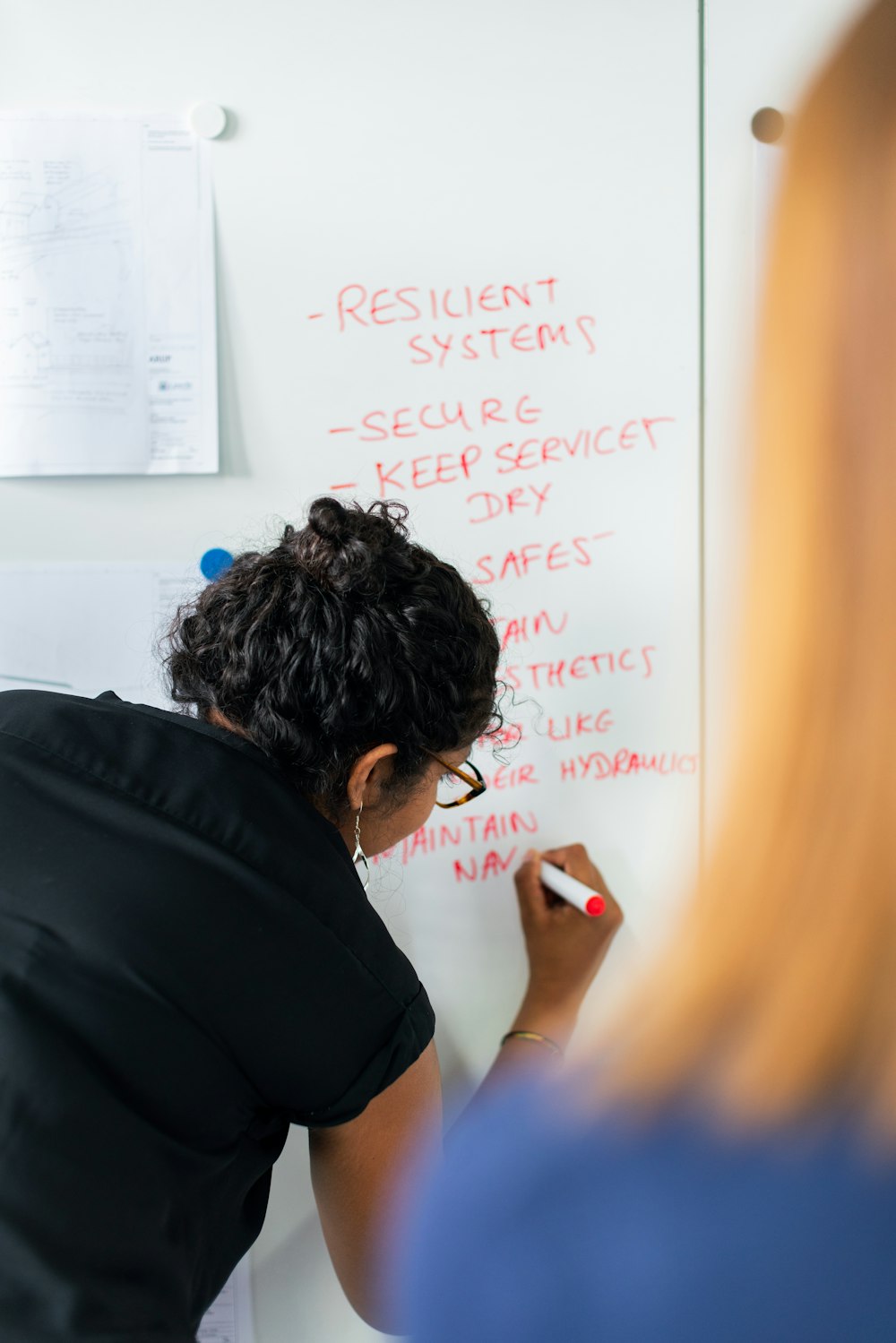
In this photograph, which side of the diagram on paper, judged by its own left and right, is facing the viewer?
front

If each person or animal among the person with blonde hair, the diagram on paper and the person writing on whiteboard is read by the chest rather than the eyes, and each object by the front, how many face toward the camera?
1

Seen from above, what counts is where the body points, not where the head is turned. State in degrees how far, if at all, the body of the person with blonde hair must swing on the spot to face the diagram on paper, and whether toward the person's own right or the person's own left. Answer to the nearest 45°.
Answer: approximately 45° to the person's own left

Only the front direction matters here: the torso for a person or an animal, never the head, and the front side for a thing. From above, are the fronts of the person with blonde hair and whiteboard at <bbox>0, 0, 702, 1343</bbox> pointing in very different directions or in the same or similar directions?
very different directions

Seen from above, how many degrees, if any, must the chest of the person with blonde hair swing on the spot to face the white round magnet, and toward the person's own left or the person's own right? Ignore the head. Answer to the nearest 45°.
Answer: approximately 45° to the person's own left

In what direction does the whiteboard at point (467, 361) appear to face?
toward the camera

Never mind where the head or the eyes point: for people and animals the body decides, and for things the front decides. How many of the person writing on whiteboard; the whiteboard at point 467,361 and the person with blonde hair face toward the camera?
1

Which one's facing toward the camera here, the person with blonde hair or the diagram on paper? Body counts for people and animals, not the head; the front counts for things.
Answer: the diagram on paper

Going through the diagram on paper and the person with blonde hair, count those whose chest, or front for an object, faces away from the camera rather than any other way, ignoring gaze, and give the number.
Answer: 1

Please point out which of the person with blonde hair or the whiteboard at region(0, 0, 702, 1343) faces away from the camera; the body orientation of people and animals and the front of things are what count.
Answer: the person with blonde hair

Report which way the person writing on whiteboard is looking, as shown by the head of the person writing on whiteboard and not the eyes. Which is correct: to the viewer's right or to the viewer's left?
to the viewer's right

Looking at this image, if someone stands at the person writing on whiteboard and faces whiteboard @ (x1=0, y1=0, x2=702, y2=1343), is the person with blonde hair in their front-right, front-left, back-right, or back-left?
back-right

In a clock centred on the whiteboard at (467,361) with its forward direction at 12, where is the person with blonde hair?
The person with blonde hair is roughly at 12 o'clock from the whiteboard.

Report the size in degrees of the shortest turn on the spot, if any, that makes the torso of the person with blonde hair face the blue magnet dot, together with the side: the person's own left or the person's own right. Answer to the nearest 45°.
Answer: approximately 45° to the person's own left

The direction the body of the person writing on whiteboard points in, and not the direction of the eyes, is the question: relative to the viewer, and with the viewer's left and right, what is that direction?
facing away from the viewer and to the right of the viewer

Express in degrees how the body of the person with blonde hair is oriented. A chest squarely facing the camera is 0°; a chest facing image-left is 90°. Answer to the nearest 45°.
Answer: approximately 180°
